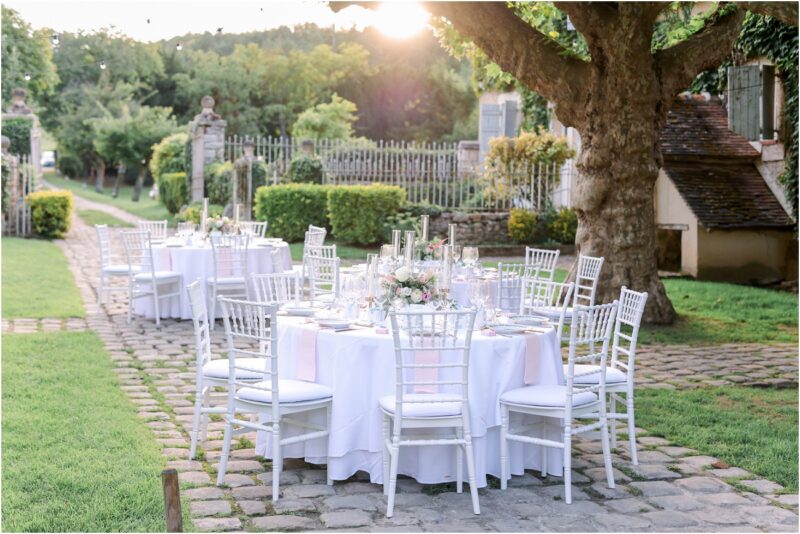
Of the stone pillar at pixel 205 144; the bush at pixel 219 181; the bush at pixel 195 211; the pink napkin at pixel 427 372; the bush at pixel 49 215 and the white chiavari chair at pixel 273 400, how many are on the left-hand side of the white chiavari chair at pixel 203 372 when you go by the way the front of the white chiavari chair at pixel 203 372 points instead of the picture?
4

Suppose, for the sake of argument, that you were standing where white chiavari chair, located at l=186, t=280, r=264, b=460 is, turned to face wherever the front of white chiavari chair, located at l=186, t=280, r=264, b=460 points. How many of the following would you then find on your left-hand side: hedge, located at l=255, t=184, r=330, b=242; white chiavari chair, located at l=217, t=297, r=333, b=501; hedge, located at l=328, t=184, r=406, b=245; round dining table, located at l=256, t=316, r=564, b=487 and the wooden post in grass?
2

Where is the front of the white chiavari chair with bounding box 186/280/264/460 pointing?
to the viewer's right

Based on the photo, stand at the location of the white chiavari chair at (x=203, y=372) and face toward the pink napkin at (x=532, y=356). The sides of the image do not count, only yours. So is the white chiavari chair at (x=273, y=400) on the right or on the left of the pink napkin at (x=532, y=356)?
right

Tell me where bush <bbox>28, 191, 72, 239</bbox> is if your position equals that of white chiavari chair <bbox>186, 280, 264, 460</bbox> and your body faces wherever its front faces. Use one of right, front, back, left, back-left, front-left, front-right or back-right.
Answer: left

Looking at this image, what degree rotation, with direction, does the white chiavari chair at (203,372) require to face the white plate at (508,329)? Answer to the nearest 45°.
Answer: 0° — it already faces it

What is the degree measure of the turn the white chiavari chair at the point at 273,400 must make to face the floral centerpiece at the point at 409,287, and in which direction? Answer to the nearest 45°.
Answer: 0° — it already faces it

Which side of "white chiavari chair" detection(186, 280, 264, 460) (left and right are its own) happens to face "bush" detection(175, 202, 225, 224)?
left

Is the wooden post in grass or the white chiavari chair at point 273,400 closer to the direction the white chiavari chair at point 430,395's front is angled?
the white chiavari chair

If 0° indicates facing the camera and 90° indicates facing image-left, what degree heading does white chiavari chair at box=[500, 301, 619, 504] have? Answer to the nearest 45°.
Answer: approximately 135°

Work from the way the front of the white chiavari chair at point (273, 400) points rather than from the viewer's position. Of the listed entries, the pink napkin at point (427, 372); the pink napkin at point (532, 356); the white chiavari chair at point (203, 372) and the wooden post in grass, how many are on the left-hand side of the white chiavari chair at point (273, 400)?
1

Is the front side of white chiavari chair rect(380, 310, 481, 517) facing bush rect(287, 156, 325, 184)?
yes

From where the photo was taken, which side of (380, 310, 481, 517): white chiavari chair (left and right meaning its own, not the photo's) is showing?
back

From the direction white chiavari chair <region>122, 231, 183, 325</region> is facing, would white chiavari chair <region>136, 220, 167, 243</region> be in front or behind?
in front

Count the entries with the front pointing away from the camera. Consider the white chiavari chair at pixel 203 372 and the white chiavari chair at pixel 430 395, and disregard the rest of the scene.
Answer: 1

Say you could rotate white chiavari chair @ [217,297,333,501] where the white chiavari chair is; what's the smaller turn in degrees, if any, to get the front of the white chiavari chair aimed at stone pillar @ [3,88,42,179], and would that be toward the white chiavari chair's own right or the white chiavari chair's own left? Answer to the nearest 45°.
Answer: approximately 45° to the white chiavari chair's own left

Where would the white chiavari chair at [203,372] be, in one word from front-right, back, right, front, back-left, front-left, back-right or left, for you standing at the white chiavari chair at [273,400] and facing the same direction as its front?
left

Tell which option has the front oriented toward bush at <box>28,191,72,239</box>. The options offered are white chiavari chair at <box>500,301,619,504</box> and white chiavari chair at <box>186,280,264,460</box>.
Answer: white chiavari chair at <box>500,301,619,504</box>

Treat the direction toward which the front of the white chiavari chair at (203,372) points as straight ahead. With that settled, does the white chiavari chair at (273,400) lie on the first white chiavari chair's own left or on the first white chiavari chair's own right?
on the first white chiavari chair's own right

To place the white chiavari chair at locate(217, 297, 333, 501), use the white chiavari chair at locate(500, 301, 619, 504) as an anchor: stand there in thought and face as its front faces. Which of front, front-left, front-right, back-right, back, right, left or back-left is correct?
front-left
